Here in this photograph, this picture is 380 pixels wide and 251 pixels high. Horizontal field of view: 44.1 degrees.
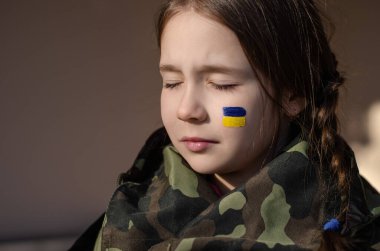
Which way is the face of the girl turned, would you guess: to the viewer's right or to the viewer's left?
to the viewer's left

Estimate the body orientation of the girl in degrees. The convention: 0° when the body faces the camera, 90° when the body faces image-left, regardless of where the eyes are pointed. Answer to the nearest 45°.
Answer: approximately 45°
